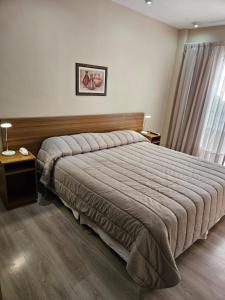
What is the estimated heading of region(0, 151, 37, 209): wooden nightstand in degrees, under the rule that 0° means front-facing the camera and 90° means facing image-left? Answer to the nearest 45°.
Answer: approximately 315°

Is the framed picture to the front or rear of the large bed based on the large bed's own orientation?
to the rear

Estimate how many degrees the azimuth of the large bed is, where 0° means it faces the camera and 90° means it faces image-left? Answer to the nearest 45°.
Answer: approximately 315°

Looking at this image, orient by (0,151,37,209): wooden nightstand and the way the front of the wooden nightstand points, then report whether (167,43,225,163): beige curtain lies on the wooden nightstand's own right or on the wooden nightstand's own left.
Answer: on the wooden nightstand's own left

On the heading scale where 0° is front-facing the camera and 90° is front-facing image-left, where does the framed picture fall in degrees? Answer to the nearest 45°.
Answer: approximately 315°

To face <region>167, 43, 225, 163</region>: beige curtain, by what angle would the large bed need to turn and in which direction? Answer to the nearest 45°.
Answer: approximately 135° to its left
